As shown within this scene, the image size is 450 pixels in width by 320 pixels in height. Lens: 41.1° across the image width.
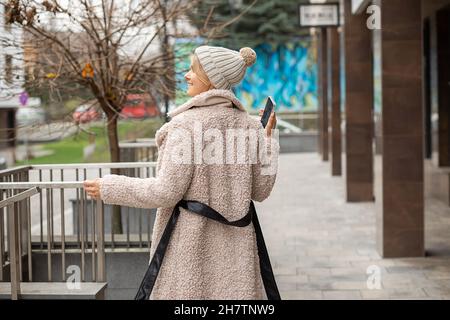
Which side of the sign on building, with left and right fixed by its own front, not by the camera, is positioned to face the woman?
front

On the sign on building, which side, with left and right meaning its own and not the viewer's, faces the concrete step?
front

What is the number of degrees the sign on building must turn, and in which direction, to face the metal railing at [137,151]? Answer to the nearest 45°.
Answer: approximately 45° to its right

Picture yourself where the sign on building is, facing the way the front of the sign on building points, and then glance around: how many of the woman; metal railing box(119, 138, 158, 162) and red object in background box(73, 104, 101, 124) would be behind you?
0

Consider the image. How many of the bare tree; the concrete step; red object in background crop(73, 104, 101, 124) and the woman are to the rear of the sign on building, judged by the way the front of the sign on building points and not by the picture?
0

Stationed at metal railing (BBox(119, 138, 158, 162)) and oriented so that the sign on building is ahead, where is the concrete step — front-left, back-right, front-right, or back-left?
back-right

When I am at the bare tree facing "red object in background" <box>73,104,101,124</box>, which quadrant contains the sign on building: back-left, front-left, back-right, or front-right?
front-right

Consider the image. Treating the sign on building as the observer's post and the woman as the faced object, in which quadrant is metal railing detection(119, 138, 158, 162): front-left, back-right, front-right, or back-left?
front-right

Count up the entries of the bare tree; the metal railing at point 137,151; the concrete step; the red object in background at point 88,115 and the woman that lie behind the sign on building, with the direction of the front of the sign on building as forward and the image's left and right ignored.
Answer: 0

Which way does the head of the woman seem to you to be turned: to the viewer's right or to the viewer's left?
to the viewer's left

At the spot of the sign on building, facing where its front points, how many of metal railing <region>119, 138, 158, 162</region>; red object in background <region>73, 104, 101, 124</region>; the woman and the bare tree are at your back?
0

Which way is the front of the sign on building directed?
toward the camera
